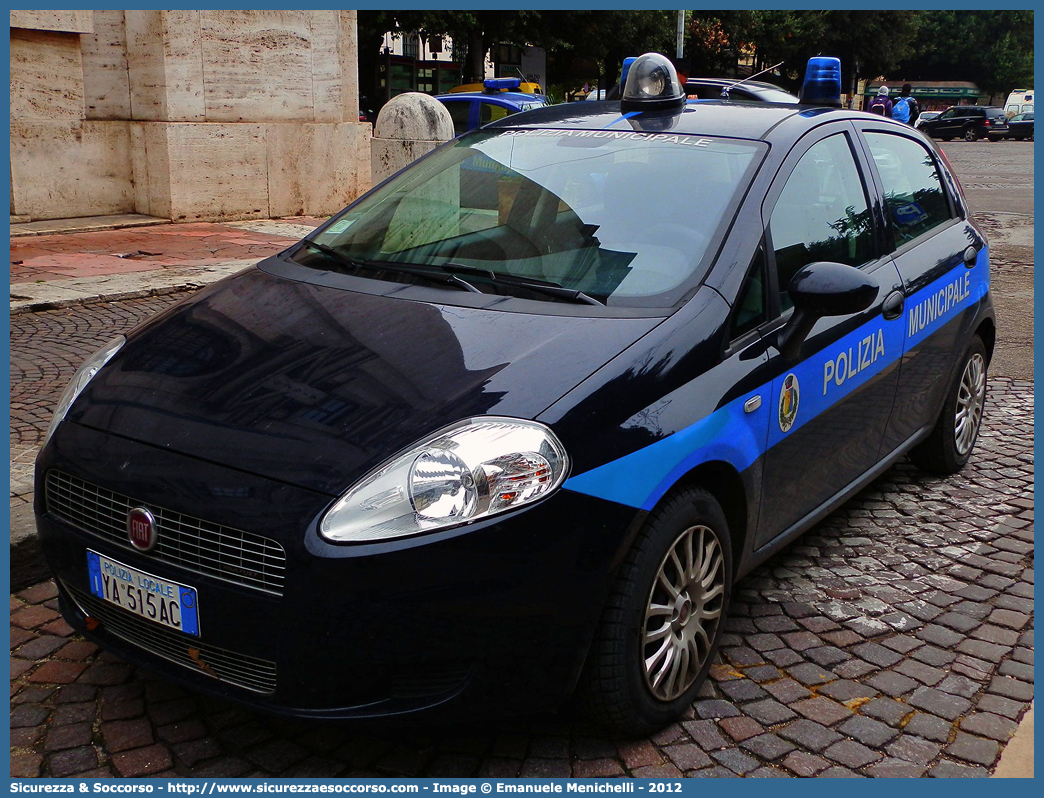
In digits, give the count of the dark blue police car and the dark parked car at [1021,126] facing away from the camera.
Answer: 0

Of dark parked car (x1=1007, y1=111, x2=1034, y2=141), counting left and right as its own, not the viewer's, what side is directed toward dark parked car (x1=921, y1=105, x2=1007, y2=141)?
front

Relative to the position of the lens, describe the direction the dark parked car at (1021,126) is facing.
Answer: facing to the left of the viewer

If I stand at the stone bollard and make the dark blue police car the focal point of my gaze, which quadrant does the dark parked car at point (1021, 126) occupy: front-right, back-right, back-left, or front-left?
back-left

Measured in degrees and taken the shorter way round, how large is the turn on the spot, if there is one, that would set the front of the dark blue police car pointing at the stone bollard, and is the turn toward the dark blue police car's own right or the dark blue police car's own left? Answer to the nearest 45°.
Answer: approximately 135° to the dark blue police car's own right

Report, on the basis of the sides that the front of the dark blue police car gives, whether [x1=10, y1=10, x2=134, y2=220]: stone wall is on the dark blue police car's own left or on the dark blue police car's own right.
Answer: on the dark blue police car's own right

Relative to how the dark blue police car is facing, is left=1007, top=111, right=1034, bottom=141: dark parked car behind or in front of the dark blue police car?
behind

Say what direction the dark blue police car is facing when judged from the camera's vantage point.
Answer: facing the viewer and to the left of the viewer
